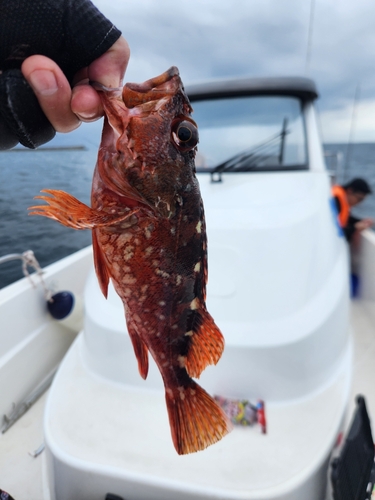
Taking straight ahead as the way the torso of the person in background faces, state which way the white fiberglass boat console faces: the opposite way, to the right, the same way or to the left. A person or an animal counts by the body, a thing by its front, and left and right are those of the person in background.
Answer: to the right
